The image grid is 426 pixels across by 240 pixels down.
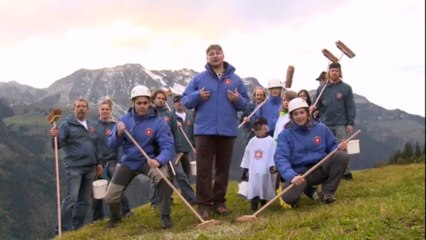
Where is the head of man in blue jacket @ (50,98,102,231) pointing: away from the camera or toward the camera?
toward the camera

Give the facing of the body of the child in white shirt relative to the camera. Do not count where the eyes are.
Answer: toward the camera

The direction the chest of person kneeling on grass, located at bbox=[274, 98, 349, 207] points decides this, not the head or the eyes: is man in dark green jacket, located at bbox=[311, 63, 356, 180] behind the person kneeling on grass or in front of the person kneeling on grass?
behind

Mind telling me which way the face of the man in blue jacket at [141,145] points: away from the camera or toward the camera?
toward the camera

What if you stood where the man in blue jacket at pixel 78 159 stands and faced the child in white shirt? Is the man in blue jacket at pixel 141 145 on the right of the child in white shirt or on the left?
right

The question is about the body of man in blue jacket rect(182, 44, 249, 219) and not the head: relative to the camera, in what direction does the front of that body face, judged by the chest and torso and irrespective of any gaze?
toward the camera

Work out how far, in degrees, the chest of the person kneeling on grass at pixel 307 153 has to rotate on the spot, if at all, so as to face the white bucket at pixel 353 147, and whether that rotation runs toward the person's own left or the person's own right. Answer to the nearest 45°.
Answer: approximately 135° to the person's own left

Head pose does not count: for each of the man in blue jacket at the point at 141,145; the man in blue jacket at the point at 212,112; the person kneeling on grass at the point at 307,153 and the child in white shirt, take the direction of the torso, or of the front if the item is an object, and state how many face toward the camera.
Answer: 4

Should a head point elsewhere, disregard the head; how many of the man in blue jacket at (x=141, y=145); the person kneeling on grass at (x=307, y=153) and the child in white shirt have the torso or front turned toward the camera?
3

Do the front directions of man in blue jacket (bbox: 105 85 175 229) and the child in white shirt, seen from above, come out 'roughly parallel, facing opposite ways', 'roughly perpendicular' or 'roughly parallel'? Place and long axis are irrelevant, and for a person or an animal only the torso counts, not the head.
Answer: roughly parallel

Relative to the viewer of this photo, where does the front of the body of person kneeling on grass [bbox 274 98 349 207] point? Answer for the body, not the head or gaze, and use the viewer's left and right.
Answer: facing the viewer
